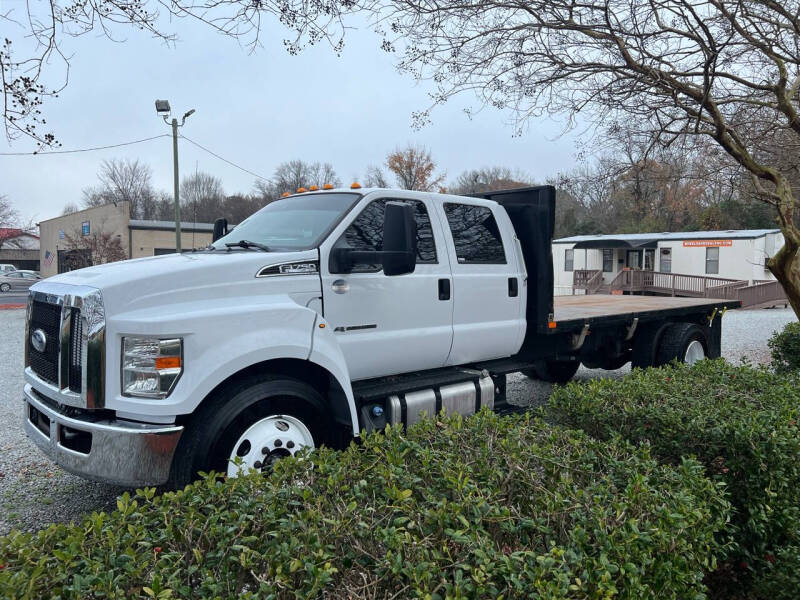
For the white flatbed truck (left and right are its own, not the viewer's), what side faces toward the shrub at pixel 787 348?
back

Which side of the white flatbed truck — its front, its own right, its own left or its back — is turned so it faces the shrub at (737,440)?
left

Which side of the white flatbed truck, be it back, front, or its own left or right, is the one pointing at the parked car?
right

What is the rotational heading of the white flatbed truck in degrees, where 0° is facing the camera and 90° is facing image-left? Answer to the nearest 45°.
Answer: approximately 45°

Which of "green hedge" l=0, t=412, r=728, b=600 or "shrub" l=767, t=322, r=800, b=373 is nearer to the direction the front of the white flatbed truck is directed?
the green hedge

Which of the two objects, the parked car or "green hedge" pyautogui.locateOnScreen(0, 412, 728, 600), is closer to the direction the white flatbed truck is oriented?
the green hedge
